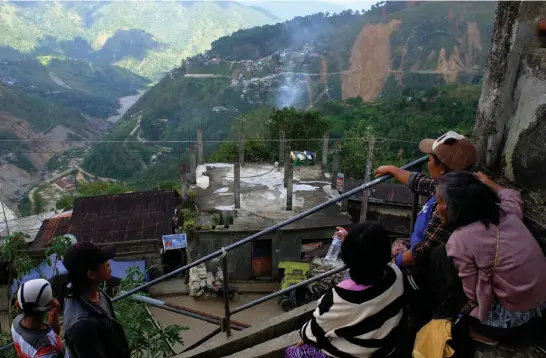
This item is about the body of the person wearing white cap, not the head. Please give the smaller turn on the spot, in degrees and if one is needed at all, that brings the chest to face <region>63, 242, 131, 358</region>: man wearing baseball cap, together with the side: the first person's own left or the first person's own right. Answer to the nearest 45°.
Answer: approximately 90° to the first person's own right

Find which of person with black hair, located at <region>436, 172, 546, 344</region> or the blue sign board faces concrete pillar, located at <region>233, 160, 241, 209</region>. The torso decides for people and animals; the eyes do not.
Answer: the person with black hair

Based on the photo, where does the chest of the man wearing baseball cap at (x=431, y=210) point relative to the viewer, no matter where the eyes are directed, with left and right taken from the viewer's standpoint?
facing to the left of the viewer

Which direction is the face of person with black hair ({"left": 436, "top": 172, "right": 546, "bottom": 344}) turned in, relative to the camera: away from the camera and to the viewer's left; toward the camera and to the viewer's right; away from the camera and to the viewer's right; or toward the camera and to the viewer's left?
away from the camera and to the viewer's left

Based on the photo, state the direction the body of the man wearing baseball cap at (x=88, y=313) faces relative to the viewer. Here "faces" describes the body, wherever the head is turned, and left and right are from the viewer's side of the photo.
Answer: facing to the right of the viewer

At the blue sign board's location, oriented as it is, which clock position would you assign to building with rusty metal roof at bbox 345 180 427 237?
The building with rusty metal roof is roughly at 9 o'clock from the blue sign board.

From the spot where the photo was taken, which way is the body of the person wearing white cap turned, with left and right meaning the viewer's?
facing away from the viewer and to the right of the viewer
